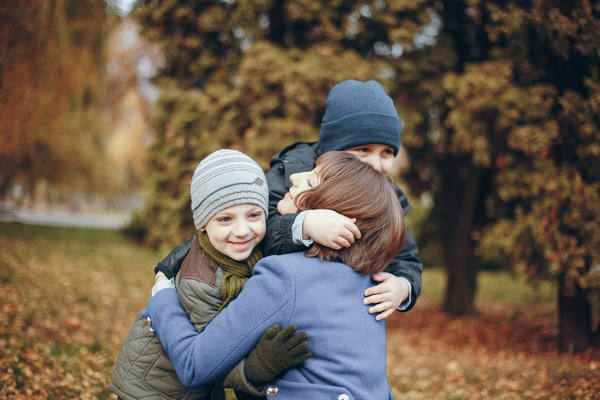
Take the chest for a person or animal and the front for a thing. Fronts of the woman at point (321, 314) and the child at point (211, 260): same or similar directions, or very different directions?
very different directions

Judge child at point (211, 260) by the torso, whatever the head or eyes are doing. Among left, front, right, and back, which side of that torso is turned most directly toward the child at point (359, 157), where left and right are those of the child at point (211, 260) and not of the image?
left

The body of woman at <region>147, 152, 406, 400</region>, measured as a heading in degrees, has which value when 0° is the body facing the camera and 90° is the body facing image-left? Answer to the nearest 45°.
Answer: approximately 135°

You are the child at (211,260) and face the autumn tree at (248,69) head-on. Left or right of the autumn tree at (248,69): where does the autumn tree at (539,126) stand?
right

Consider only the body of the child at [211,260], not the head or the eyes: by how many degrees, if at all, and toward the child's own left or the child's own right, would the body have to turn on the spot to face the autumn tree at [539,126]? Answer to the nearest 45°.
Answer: approximately 90° to the child's own left

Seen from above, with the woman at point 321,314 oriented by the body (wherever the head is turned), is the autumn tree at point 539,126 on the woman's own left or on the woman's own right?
on the woman's own right

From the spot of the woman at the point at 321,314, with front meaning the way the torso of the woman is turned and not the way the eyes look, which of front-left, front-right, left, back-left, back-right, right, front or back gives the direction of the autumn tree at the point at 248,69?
front-right

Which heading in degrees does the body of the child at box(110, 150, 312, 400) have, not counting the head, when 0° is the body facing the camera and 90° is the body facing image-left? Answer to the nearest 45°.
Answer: approximately 315°
